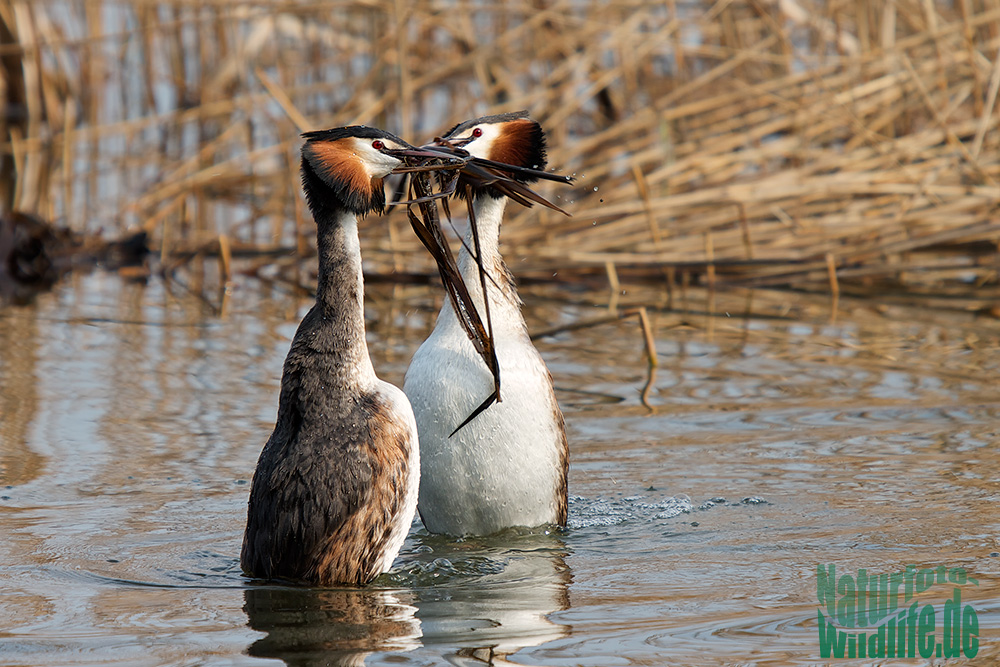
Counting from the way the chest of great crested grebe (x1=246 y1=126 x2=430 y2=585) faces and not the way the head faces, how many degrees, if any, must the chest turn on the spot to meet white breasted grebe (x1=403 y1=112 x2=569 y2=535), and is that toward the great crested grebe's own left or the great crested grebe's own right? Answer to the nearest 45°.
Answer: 0° — it already faces it

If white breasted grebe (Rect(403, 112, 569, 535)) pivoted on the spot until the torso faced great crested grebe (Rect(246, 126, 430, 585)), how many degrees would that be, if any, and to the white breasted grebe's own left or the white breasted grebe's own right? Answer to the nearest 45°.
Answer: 0° — it already faces it

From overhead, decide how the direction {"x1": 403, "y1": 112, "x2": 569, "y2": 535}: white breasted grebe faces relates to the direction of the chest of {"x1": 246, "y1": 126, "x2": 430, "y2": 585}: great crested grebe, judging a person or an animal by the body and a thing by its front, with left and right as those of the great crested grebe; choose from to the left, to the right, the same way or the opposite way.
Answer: the opposite way

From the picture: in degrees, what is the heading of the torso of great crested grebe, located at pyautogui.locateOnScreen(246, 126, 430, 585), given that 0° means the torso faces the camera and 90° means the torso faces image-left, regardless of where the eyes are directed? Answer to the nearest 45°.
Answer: approximately 225°
